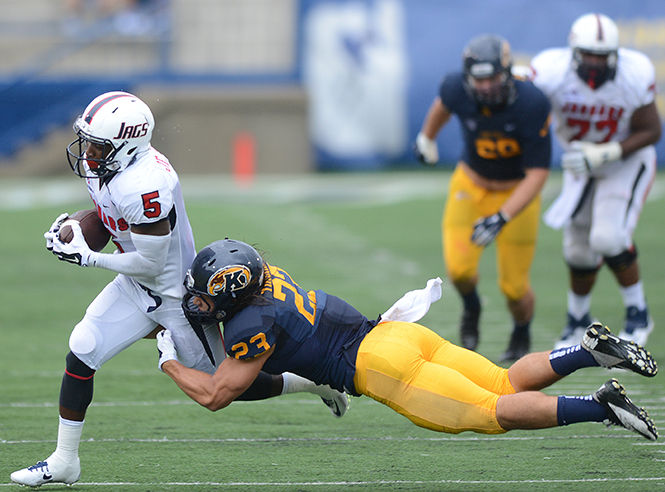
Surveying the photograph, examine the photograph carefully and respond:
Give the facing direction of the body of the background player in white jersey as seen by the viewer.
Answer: toward the camera

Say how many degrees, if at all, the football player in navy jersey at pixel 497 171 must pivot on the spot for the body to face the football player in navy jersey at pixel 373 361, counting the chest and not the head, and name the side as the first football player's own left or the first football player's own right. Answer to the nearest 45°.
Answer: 0° — they already face them

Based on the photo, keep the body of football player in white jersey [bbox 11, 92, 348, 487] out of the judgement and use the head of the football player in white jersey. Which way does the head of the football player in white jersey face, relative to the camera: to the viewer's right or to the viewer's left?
to the viewer's left

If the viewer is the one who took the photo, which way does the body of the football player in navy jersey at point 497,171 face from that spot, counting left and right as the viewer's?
facing the viewer

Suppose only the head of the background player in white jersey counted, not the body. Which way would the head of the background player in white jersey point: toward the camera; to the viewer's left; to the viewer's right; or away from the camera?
toward the camera

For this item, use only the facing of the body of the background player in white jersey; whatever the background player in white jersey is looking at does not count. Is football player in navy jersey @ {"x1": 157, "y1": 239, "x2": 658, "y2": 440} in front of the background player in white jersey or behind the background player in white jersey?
in front

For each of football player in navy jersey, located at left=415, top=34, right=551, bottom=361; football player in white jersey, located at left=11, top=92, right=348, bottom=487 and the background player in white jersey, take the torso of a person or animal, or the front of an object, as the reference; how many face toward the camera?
2

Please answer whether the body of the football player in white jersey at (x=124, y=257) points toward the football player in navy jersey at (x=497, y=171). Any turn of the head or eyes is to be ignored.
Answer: no

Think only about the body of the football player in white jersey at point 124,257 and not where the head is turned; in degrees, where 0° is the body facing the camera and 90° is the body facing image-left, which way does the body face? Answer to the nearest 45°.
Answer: approximately 90°

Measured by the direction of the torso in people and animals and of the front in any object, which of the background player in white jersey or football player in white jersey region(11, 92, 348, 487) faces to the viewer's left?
the football player in white jersey

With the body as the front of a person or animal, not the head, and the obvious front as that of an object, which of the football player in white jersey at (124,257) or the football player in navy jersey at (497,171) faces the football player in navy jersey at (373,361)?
the football player in navy jersey at (497,171)

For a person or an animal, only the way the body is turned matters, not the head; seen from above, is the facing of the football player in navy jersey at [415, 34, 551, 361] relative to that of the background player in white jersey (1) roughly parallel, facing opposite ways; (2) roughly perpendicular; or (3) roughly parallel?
roughly parallel

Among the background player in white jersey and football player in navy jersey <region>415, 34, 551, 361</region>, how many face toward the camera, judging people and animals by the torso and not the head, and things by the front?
2

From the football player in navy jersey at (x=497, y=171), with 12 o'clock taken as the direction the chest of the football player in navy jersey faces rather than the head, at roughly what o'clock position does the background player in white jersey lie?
The background player in white jersey is roughly at 8 o'clock from the football player in navy jersey.
